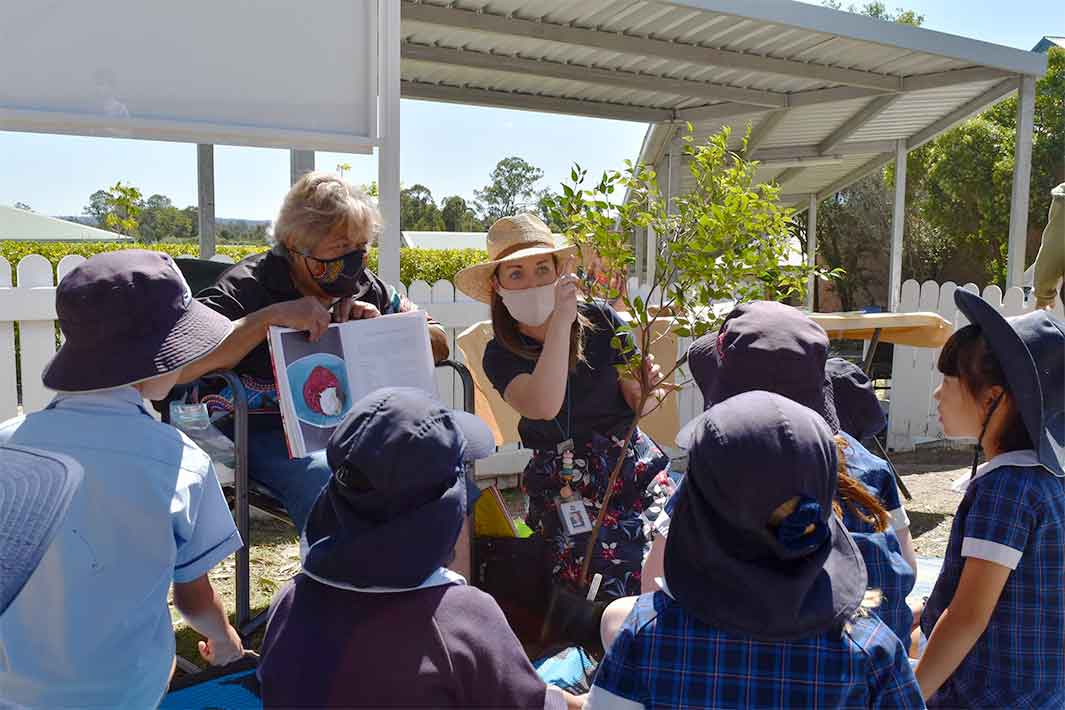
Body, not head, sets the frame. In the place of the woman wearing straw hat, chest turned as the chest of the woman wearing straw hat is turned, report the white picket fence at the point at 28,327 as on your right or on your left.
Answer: on your right

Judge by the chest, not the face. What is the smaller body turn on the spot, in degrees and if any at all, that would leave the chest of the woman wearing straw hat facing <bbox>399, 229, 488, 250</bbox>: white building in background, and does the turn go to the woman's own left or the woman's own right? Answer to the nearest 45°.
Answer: approximately 180°

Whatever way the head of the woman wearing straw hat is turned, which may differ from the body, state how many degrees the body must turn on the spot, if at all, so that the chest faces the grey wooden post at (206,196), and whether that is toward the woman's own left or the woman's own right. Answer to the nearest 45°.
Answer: approximately 135° to the woman's own right

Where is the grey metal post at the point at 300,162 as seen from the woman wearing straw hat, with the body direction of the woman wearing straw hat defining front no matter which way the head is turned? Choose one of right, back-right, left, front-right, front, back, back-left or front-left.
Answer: back-right

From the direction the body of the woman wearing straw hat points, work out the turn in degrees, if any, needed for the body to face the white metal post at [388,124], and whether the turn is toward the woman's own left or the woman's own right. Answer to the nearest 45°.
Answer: approximately 135° to the woman's own right

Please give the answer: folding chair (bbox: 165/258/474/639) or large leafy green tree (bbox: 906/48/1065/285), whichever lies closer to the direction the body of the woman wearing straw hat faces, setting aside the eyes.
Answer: the folding chair

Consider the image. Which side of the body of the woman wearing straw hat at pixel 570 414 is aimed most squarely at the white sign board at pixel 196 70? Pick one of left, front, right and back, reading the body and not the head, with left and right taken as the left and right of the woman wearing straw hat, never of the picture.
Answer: right

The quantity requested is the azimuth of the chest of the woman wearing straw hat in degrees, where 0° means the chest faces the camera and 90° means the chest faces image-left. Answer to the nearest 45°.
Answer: approximately 0°

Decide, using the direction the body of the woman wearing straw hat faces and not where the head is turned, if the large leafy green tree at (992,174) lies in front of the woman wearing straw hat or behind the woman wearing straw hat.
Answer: behind

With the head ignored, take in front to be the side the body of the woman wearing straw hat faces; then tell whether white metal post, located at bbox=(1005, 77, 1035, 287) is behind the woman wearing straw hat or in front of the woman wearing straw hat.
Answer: behind

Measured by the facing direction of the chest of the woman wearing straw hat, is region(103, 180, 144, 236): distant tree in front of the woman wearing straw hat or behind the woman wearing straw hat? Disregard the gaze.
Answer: behind
